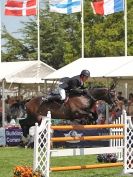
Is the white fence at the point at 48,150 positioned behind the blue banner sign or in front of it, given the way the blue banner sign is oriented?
in front

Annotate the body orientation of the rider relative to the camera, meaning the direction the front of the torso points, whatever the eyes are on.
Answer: to the viewer's right

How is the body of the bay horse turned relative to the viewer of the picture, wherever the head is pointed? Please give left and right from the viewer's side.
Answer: facing to the right of the viewer

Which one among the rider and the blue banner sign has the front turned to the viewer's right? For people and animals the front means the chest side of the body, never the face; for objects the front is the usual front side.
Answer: the rider

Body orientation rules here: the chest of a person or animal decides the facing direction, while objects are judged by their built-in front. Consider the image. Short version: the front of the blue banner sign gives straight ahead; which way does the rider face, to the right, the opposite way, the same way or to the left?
to the left

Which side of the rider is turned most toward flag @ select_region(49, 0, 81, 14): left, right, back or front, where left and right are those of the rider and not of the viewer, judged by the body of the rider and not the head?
left

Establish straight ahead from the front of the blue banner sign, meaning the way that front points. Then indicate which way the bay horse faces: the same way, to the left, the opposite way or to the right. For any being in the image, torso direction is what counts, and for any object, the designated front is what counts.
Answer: to the left

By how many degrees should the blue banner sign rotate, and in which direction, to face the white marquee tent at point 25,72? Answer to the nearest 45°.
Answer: approximately 180°

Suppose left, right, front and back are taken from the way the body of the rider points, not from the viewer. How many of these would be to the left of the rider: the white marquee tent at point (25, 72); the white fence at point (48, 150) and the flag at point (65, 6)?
2

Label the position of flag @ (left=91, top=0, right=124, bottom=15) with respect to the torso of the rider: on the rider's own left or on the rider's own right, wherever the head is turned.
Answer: on the rider's own left

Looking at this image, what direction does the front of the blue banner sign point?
toward the camera

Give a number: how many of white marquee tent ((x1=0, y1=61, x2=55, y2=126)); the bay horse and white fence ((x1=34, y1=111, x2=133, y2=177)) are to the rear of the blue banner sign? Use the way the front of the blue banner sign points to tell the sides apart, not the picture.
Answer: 1
